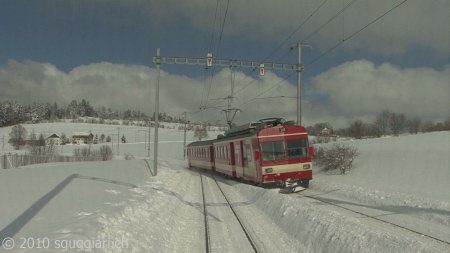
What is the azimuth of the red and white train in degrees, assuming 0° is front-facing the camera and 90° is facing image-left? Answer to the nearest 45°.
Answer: approximately 315°

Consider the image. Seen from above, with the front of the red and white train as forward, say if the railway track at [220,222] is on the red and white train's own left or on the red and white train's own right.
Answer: on the red and white train's own right
